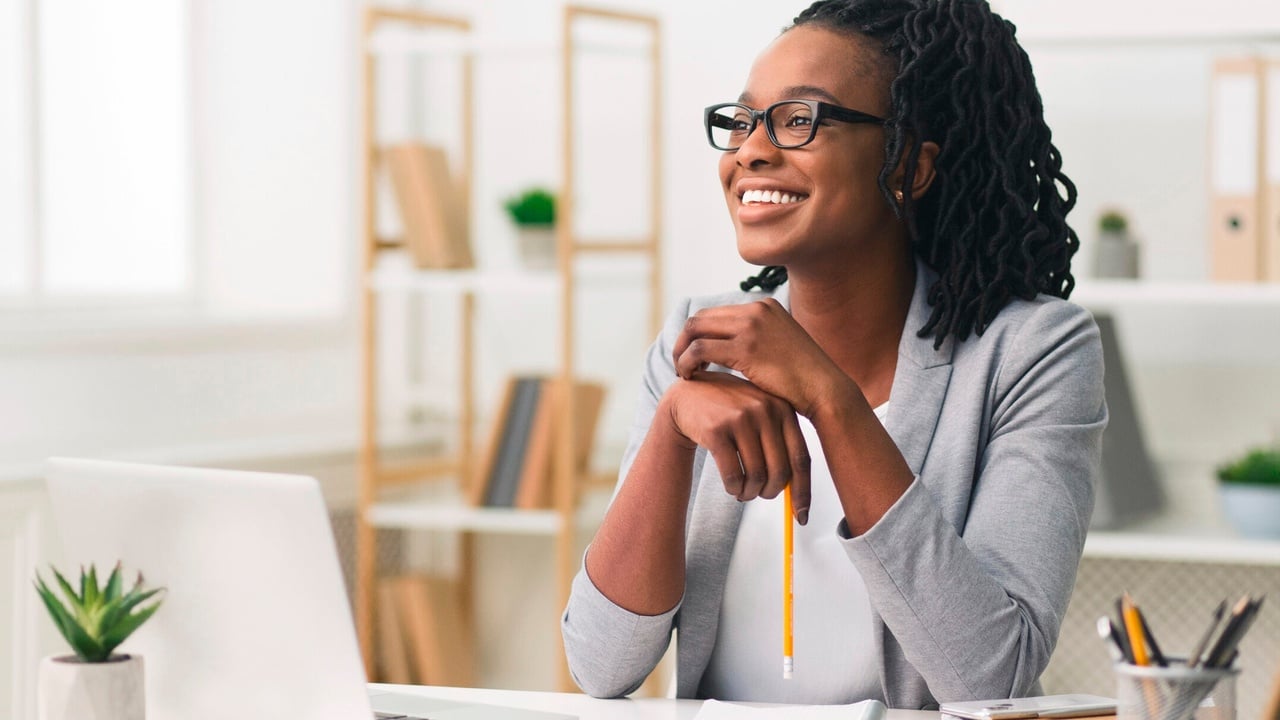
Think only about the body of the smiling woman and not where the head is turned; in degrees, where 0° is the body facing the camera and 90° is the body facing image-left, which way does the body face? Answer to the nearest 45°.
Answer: approximately 45°

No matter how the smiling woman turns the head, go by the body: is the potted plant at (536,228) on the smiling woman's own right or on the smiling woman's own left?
on the smiling woman's own right

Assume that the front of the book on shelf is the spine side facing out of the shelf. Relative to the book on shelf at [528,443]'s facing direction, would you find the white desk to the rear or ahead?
ahead

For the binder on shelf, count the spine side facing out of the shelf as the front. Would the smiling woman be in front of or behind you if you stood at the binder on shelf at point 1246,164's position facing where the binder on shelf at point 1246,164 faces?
in front

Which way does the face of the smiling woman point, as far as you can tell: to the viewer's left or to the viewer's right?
to the viewer's left

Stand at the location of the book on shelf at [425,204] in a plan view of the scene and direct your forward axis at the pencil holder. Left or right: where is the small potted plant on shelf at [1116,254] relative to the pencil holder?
left

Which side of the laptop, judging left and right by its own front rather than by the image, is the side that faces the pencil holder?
right

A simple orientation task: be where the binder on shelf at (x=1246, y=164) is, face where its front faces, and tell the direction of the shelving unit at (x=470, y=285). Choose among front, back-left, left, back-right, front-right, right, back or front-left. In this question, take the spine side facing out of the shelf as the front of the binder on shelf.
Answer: right

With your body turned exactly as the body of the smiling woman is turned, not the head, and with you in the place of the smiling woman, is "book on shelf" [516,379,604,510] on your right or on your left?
on your right

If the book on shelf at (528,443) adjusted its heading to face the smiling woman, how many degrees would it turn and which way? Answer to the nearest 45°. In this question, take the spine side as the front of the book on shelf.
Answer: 0° — it already faces them

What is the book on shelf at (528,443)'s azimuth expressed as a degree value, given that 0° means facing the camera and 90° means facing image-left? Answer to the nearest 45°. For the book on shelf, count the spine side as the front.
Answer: approximately 0°

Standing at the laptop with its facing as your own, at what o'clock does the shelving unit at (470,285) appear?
The shelving unit is roughly at 11 o'clock from the laptop.
